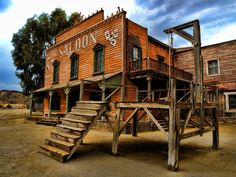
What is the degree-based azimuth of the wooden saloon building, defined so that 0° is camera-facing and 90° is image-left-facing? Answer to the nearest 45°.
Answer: approximately 45°

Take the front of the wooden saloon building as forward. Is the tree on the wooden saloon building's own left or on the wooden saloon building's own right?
on the wooden saloon building's own right
